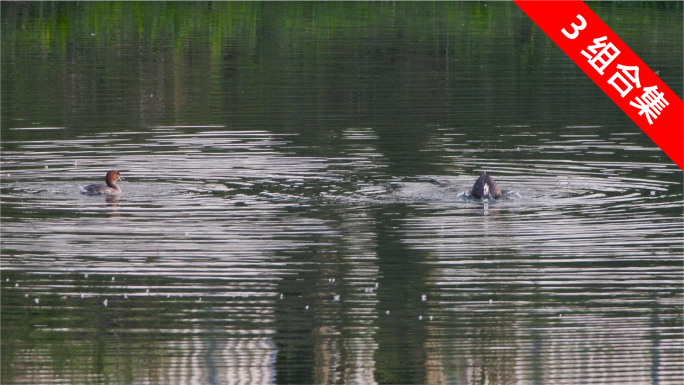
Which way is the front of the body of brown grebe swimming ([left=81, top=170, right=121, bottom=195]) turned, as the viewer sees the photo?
to the viewer's right

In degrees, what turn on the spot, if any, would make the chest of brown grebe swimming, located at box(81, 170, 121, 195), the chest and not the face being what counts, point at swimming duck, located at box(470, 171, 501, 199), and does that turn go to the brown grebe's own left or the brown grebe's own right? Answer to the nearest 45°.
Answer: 0° — it already faces it
